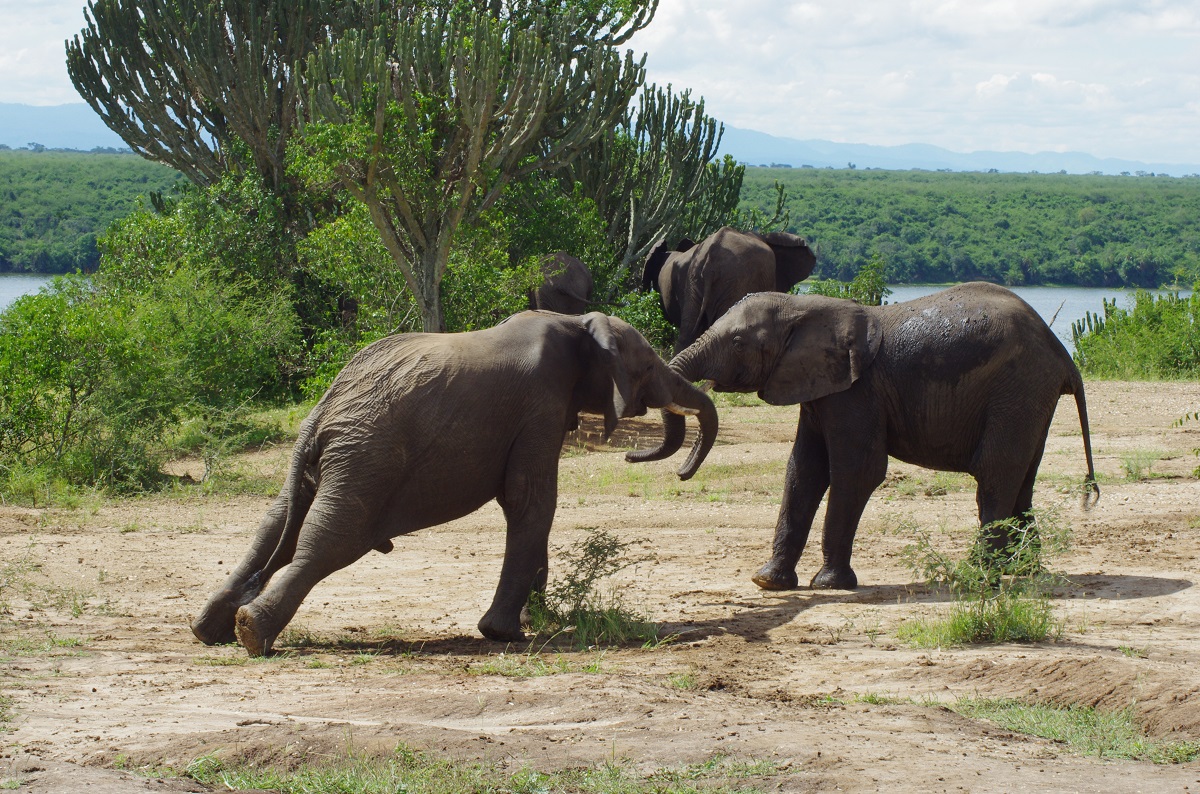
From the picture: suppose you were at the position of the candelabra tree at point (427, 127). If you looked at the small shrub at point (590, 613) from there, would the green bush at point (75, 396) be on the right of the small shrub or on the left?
right

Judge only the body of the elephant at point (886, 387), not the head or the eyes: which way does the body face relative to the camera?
to the viewer's left

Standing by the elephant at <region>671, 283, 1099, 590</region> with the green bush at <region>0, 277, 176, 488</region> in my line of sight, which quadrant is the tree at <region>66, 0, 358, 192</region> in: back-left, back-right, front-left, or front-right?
front-right

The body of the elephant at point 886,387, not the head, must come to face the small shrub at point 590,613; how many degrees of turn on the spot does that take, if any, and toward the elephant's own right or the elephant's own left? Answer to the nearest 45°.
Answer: approximately 45° to the elephant's own left

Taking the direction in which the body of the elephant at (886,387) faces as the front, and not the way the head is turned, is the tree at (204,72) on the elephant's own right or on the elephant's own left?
on the elephant's own right

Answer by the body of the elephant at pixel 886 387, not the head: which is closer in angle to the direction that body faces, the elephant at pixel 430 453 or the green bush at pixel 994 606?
the elephant

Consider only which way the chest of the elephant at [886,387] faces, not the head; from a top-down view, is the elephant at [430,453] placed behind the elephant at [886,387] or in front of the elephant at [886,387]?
in front

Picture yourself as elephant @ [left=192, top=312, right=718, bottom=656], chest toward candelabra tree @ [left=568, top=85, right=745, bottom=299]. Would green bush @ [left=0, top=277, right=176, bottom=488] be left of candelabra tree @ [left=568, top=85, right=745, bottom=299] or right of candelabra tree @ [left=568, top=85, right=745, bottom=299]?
left

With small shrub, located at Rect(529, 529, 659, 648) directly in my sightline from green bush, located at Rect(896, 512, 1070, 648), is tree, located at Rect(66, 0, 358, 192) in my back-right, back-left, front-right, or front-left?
front-right

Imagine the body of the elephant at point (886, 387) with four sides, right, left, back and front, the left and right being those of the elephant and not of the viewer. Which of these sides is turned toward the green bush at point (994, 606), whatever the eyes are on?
left

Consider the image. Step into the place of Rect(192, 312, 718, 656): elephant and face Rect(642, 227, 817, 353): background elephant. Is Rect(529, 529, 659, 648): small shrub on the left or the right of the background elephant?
right

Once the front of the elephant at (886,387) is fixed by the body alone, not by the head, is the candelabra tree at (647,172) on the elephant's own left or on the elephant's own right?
on the elephant's own right

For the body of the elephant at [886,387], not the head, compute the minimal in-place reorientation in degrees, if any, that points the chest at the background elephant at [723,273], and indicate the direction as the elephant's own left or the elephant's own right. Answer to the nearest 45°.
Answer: approximately 90° to the elephant's own right

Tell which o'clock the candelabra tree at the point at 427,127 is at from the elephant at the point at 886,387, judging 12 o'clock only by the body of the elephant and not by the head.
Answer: The candelabra tree is roughly at 2 o'clock from the elephant.

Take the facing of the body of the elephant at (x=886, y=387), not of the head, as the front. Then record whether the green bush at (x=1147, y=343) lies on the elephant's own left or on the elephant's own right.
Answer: on the elephant's own right
